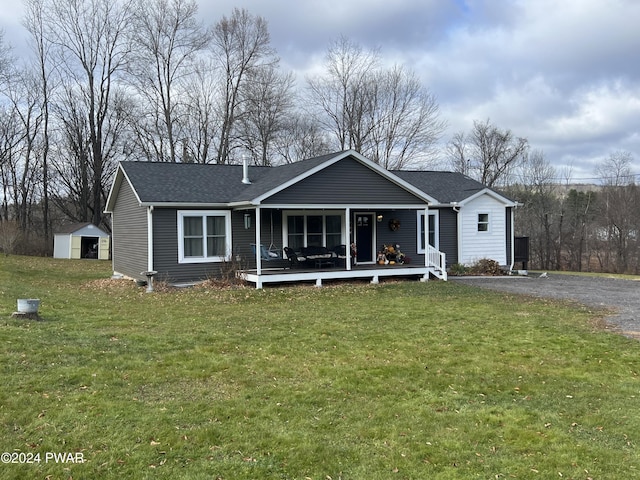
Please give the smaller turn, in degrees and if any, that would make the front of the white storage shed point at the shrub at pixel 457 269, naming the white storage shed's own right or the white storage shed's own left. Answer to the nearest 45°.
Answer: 0° — it already faces it

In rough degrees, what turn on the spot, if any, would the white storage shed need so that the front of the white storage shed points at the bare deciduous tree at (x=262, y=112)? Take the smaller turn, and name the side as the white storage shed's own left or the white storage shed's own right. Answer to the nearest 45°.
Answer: approximately 45° to the white storage shed's own left

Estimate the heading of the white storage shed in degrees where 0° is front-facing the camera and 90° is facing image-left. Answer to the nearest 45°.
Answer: approximately 315°

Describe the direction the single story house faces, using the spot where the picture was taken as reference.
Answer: facing the viewer

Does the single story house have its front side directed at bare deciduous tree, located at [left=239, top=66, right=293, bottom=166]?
no

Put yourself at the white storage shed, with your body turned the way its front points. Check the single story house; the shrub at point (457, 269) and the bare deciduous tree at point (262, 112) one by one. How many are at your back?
0

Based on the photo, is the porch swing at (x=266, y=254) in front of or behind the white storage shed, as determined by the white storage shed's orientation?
in front

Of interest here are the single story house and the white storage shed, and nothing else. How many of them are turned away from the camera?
0
